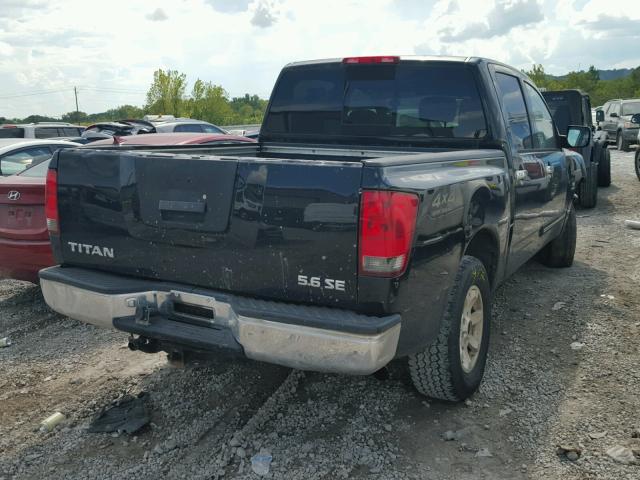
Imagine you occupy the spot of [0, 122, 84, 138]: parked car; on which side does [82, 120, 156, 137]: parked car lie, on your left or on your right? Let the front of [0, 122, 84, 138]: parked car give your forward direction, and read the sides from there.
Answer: on your right

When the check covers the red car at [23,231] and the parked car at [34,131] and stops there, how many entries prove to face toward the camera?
0

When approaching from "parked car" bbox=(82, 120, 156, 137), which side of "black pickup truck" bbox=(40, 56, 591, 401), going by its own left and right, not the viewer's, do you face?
left

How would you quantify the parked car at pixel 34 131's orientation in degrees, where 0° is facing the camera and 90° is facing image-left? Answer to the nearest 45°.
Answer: approximately 225°

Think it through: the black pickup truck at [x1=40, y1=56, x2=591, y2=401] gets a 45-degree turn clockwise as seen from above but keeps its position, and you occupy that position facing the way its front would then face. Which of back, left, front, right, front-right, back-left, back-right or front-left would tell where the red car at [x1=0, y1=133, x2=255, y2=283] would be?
back-left

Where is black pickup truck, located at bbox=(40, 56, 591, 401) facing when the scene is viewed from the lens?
facing away from the viewer and to the right of the viewer

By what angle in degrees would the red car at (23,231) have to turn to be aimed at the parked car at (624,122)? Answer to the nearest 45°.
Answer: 0° — it already faces it

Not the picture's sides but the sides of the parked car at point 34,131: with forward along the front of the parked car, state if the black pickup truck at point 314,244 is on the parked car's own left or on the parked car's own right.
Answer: on the parked car's own right

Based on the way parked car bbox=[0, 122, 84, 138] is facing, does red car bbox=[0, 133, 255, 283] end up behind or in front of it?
behind

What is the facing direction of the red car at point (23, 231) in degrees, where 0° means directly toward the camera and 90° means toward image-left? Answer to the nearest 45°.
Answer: approximately 225°

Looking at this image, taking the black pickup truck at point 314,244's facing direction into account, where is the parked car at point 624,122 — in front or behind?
in front

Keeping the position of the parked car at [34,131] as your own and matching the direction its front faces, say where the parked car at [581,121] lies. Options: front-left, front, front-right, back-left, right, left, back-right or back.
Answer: right

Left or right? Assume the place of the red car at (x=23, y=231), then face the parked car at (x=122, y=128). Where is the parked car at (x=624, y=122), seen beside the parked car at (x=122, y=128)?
right
